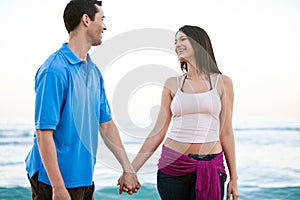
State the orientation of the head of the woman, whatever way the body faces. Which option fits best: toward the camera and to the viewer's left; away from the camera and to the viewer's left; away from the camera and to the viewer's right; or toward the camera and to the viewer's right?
toward the camera and to the viewer's left

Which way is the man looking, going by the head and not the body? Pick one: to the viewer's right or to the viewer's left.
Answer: to the viewer's right

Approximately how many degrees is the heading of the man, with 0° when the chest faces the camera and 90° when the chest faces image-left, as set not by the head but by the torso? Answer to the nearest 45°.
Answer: approximately 315°

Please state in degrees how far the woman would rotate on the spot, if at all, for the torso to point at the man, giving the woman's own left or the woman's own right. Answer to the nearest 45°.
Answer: approximately 45° to the woman's own right

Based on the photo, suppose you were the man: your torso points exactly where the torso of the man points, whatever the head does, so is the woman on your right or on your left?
on your left
